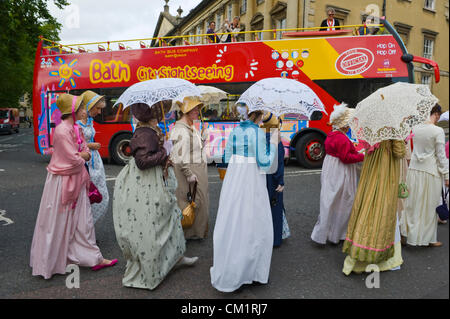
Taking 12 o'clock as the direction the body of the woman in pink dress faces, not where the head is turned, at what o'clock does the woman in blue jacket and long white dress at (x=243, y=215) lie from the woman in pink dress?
The woman in blue jacket and long white dress is roughly at 1 o'clock from the woman in pink dress.

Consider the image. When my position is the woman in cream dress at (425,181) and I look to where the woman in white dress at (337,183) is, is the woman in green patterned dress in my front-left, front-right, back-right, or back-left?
front-left

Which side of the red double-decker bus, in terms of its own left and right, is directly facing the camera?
right

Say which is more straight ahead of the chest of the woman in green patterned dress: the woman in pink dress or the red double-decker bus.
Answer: the red double-decker bus

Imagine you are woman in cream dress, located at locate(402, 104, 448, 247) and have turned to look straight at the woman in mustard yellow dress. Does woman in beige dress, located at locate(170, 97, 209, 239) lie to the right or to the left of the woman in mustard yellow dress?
right

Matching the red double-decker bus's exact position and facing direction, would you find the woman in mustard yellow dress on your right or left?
on your right

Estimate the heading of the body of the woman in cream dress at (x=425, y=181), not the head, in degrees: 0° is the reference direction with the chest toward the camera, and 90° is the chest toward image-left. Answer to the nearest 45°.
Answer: approximately 225°

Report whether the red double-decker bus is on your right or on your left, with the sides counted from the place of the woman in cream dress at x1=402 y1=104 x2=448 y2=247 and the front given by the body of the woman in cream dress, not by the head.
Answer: on your left

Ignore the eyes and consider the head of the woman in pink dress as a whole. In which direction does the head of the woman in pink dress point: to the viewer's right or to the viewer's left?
to the viewer's right

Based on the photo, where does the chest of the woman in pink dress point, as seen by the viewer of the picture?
to the viewer's right

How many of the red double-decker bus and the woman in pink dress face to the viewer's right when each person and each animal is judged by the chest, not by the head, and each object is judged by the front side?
2
